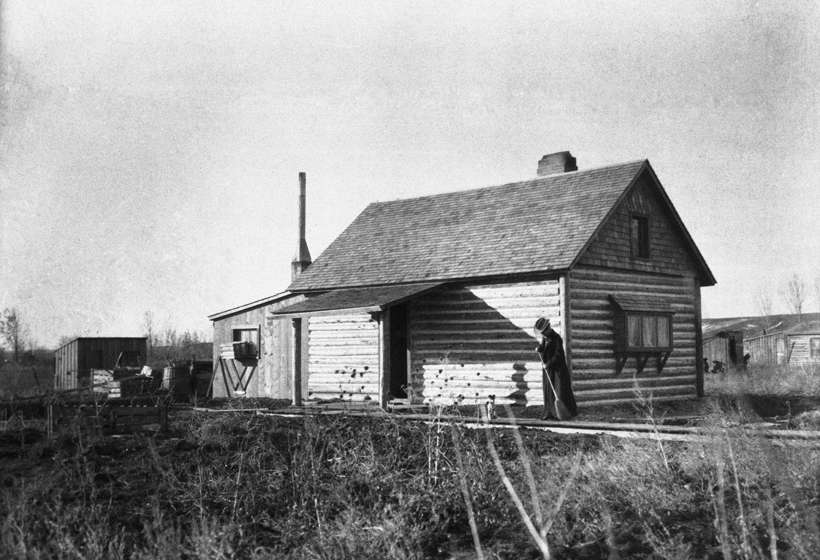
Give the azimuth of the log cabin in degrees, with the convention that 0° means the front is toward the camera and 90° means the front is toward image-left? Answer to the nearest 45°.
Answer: approximately 45°

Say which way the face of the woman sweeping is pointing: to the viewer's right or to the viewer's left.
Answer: to the viewer's left

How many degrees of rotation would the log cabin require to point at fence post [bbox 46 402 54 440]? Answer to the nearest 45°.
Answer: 0° — it already faces it

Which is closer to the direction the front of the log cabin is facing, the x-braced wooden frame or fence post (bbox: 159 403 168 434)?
the fence post

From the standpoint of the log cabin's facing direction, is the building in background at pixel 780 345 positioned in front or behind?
behind

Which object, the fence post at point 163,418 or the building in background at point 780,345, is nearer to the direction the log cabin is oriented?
the fence post

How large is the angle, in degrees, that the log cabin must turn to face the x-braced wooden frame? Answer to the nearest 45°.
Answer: approximately 90° to its right

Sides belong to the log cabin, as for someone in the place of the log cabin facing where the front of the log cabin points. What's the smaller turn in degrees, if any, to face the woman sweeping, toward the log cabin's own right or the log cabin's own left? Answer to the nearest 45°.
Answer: approximately 45° to the log cabin's own left
